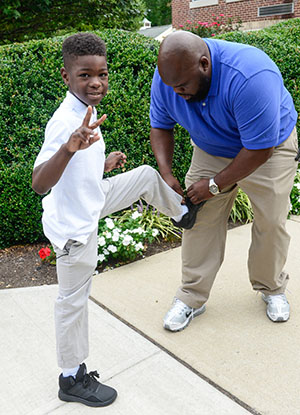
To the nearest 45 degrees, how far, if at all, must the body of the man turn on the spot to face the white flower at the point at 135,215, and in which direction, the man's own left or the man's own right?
approximately 90° to the man's own right

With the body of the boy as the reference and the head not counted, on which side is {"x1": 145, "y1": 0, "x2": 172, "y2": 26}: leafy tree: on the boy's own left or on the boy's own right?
on the boy's own left

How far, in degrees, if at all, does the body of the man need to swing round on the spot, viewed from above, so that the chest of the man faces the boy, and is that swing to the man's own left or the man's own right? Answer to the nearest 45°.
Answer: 0° — they already face them

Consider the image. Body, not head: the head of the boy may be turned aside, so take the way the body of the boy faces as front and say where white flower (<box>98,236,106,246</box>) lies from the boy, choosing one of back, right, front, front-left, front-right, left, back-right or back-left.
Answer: left

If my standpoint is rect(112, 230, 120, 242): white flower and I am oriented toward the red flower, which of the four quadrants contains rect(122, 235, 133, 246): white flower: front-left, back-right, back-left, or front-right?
back-left

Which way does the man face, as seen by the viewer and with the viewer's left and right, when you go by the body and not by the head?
facing the viewer and to the left of the viewer

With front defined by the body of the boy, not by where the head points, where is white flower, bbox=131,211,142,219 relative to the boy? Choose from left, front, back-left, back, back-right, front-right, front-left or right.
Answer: left

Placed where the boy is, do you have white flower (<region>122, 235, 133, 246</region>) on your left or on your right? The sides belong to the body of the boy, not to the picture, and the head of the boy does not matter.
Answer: on your left
